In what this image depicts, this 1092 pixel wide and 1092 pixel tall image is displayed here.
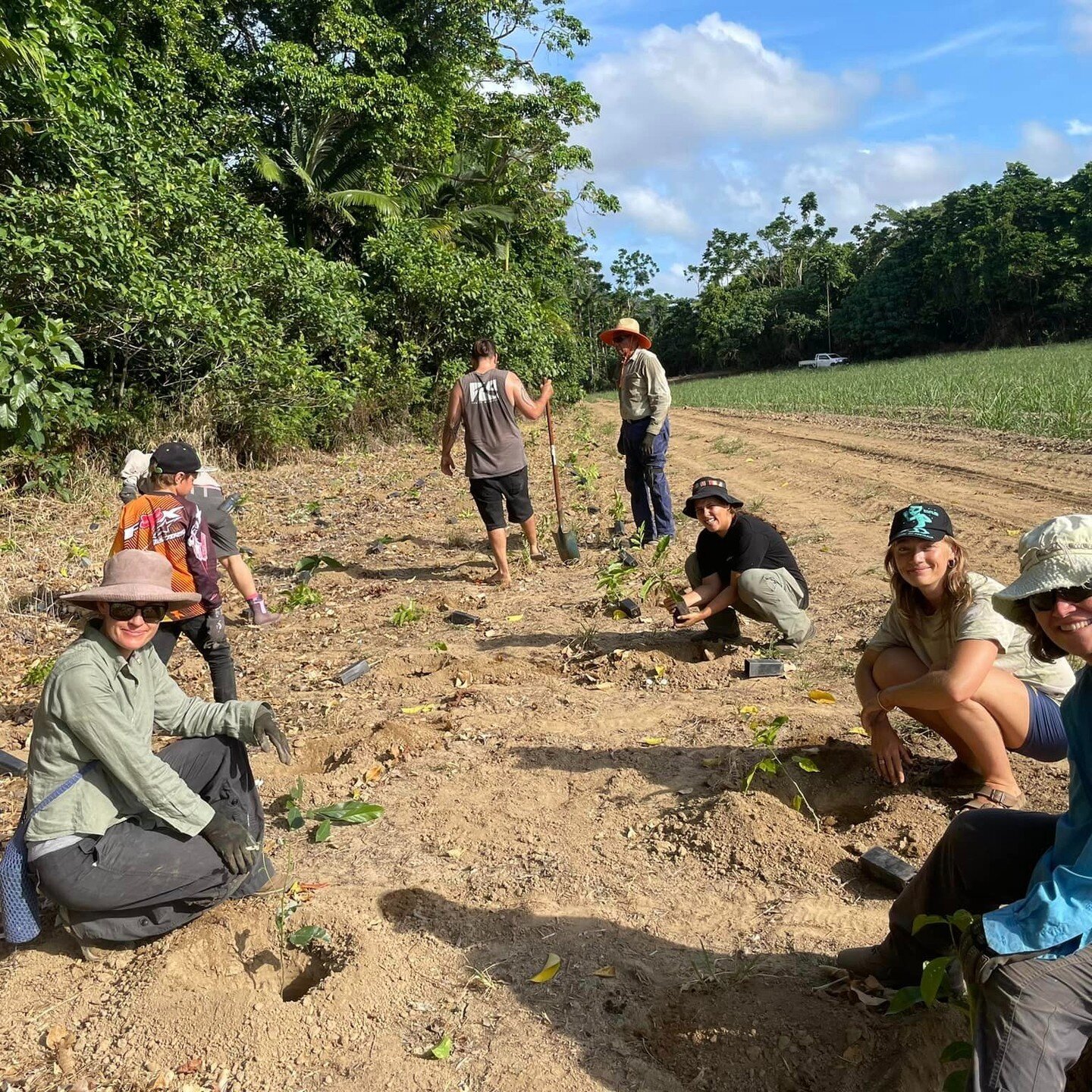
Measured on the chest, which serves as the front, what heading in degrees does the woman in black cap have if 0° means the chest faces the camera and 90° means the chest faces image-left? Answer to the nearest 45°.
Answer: approximately 45°

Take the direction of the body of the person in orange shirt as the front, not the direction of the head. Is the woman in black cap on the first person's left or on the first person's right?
on the first person's right

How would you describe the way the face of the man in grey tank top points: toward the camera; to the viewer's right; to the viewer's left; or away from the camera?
away from the camera

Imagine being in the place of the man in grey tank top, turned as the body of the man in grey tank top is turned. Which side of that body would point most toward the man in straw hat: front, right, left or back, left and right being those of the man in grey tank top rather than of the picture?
right

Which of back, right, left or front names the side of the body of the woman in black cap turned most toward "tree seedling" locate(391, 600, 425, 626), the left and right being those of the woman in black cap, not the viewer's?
right

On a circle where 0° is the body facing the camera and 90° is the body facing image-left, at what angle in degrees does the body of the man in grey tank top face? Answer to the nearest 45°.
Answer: approximately 180°

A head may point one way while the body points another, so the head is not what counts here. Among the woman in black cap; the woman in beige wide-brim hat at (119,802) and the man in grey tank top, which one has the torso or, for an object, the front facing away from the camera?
the man in grey tank top

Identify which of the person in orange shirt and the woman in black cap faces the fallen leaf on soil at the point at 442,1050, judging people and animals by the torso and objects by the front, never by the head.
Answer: the woman in black cap
